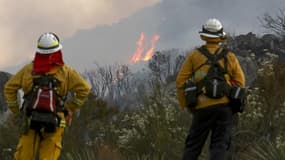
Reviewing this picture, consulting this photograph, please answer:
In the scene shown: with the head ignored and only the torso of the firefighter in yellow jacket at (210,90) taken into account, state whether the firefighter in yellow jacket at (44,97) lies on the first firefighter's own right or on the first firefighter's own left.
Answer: on the first firefighter's own left

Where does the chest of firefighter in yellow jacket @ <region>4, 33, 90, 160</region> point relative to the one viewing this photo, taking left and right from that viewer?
facing away from the viewer

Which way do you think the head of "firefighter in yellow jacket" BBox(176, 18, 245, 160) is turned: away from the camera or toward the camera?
away from the camera

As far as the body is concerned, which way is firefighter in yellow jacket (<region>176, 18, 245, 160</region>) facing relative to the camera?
away from the camera

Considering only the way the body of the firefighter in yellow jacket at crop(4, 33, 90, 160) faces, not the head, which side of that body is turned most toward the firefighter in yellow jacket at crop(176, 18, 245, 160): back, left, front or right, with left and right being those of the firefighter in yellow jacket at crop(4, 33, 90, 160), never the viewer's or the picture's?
right

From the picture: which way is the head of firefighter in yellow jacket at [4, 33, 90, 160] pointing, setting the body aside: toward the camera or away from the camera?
away from the camera

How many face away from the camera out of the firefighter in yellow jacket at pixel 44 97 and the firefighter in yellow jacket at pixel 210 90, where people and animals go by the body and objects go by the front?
2
